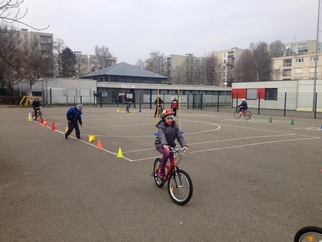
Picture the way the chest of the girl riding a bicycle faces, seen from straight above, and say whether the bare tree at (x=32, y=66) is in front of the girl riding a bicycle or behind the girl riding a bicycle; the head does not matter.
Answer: behind

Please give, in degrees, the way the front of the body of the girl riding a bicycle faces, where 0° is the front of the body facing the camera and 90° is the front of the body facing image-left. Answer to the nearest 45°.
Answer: approximately 315°

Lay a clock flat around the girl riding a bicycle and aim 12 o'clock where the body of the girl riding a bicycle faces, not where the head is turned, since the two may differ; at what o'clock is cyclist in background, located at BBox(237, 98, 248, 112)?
The cyclist in background is roughly at 8 o'clock from the girl riding a bicycle.

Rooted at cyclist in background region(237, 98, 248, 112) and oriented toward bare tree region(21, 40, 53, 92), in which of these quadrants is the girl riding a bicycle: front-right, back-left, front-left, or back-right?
back-left
